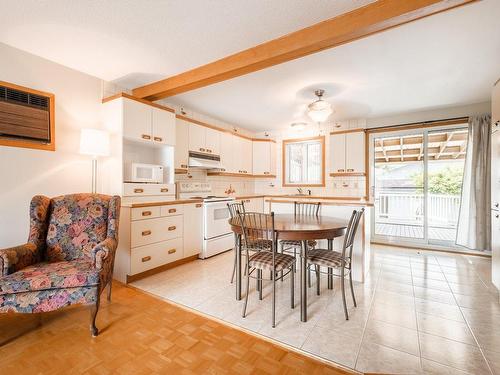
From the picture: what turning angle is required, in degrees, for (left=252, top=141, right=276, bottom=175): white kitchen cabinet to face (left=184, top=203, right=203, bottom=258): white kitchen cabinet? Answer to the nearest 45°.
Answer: approximately 45° to its right

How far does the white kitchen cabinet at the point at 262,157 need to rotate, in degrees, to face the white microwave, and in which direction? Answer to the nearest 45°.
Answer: approximately 45° to its right

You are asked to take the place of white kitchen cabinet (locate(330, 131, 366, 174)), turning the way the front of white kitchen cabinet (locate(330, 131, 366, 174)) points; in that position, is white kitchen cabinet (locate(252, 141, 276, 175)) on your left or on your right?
on your right

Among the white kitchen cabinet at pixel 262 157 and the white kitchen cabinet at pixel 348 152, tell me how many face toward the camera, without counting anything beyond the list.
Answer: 2

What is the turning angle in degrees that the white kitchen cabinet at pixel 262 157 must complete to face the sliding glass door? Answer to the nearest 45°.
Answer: approximately 90° to its left

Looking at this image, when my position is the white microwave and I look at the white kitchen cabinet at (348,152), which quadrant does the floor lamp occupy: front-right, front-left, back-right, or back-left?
back-right

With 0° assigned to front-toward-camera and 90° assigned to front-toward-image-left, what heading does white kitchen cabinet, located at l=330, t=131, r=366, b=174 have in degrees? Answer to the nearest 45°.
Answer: approximately 0°

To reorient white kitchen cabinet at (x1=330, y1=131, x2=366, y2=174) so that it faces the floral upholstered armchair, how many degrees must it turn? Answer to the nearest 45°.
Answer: approximately 45° to its right
